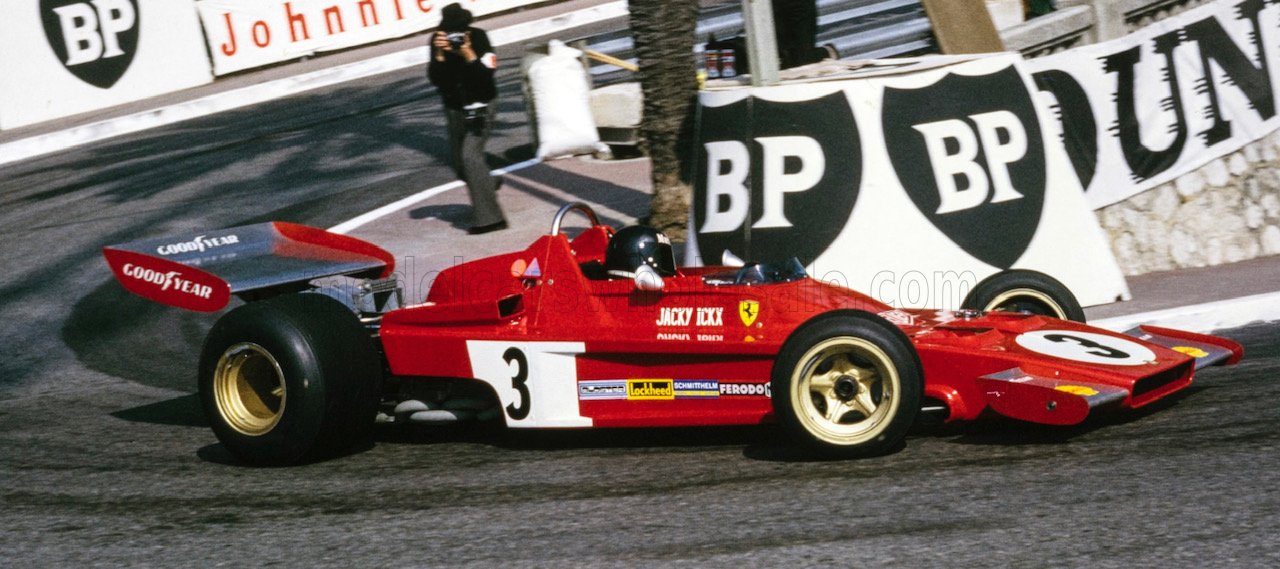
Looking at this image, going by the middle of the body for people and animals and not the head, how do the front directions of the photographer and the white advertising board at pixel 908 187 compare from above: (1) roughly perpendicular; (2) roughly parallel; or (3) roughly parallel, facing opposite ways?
roughly parallel

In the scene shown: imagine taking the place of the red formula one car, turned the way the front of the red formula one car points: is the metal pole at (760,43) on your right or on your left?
on your left

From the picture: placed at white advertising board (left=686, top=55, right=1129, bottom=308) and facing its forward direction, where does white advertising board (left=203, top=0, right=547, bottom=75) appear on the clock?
white advertising board (left=203, top=0, right=547, bottom=75) is roughly at 5 o'clock from white advertising board (left=686, top=55, right=1129, bottom=308).

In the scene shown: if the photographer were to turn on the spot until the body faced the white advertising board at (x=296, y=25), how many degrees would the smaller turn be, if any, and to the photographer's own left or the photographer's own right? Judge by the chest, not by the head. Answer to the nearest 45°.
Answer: approximately 180°

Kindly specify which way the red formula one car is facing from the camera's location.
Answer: facing the viewer and to the right of the viewer

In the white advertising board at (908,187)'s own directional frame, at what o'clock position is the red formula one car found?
The red formula one car is roughly at 1 o'clock from the white advertising board.

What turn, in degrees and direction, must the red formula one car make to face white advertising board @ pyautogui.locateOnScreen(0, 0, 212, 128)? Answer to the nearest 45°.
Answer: approximately 180°

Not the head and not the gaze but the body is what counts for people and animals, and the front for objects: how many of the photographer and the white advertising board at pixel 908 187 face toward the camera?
2

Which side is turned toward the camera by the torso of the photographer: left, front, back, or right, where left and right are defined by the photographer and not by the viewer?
front

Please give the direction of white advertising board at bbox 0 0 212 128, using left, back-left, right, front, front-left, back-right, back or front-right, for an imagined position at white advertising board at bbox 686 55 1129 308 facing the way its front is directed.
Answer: back-right

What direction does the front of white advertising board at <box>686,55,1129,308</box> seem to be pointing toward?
toward the camera

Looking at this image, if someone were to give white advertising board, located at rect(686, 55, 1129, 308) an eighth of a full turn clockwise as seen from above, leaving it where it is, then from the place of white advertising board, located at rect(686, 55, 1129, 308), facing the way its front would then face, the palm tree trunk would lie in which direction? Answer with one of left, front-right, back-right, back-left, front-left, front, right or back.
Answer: right

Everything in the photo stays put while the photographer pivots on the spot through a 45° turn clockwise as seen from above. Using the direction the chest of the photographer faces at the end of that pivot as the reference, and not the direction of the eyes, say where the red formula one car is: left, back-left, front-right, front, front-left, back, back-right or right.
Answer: front-left

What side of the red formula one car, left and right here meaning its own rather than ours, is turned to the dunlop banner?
left

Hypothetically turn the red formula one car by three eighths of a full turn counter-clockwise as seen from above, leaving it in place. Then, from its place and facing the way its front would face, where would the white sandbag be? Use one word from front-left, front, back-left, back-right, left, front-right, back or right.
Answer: front
